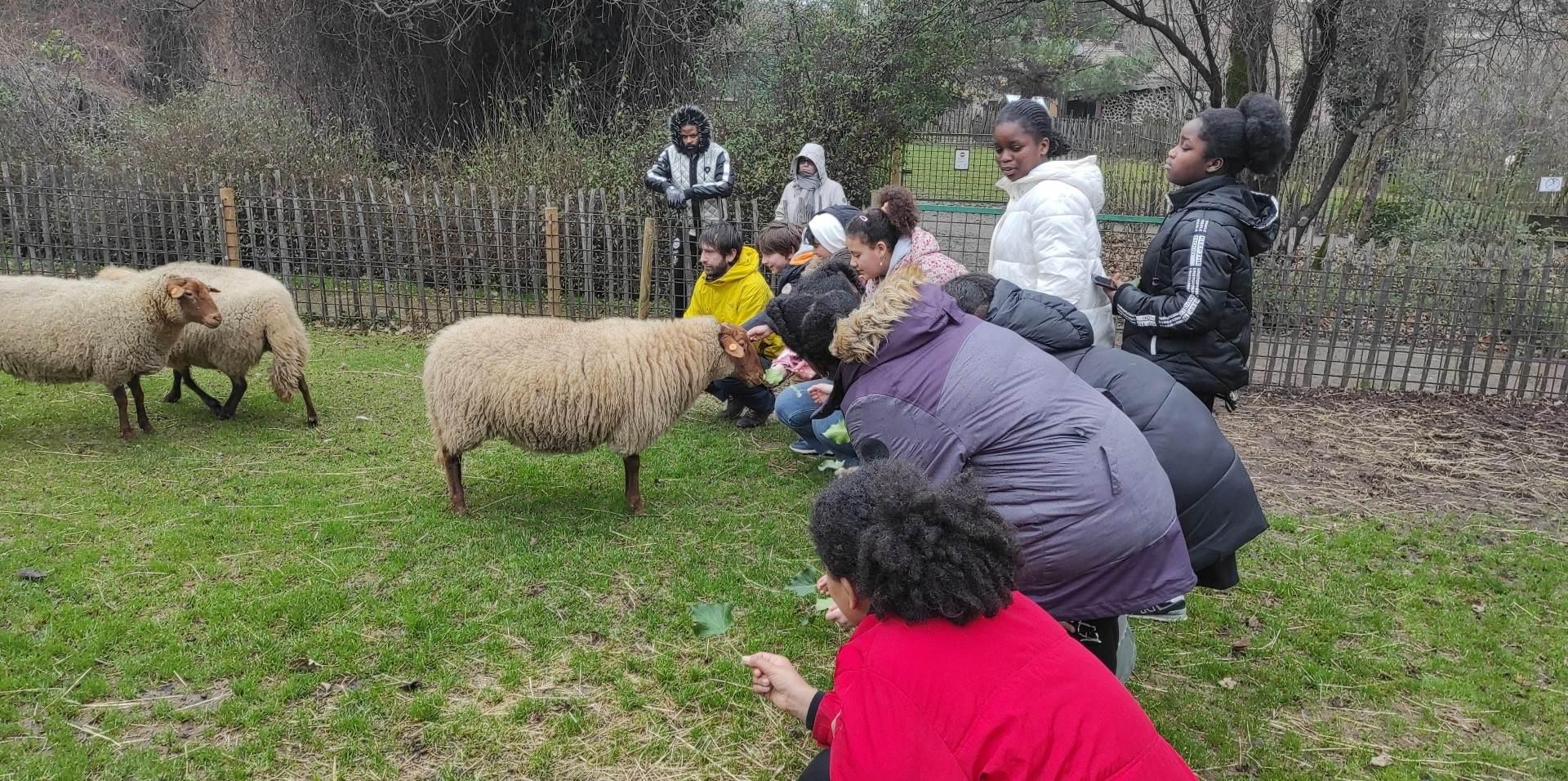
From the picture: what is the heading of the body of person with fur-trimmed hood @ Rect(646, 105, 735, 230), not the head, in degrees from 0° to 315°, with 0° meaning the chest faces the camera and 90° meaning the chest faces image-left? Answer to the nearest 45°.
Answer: approximately 0°

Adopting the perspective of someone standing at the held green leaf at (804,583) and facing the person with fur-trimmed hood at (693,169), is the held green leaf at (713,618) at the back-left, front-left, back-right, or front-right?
back-left

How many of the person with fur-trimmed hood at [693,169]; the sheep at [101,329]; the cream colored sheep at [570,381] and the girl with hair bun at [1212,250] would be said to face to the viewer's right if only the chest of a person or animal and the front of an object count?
2

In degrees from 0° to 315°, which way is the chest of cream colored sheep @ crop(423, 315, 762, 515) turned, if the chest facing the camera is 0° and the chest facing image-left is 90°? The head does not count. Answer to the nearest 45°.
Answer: approximately 270°

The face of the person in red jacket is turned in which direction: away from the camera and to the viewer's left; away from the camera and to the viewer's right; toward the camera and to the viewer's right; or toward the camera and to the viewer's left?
away from the camera and to the viewer's left

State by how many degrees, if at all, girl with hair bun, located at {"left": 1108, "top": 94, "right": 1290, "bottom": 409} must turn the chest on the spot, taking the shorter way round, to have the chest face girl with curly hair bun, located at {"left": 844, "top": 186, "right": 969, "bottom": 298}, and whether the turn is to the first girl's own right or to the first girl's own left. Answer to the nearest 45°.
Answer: approximately 45° to the first girl's own right

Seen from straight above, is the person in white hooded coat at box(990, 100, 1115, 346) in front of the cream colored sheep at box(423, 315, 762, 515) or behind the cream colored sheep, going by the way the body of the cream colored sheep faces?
in front

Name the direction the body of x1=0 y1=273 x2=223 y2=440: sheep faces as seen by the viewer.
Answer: to the viewer's right

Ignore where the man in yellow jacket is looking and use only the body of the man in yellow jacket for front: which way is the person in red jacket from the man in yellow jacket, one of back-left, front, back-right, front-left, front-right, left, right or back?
front-left

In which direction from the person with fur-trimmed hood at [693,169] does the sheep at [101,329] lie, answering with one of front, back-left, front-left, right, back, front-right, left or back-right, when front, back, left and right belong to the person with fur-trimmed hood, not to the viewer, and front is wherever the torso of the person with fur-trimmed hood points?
front-right

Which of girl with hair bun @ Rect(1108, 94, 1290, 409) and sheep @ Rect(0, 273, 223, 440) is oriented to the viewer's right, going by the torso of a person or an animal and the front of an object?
the sheep
